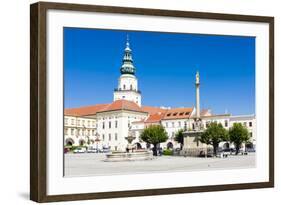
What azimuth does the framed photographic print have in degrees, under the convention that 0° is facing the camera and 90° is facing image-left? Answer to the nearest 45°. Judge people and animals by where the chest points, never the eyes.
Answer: approximately 315°
